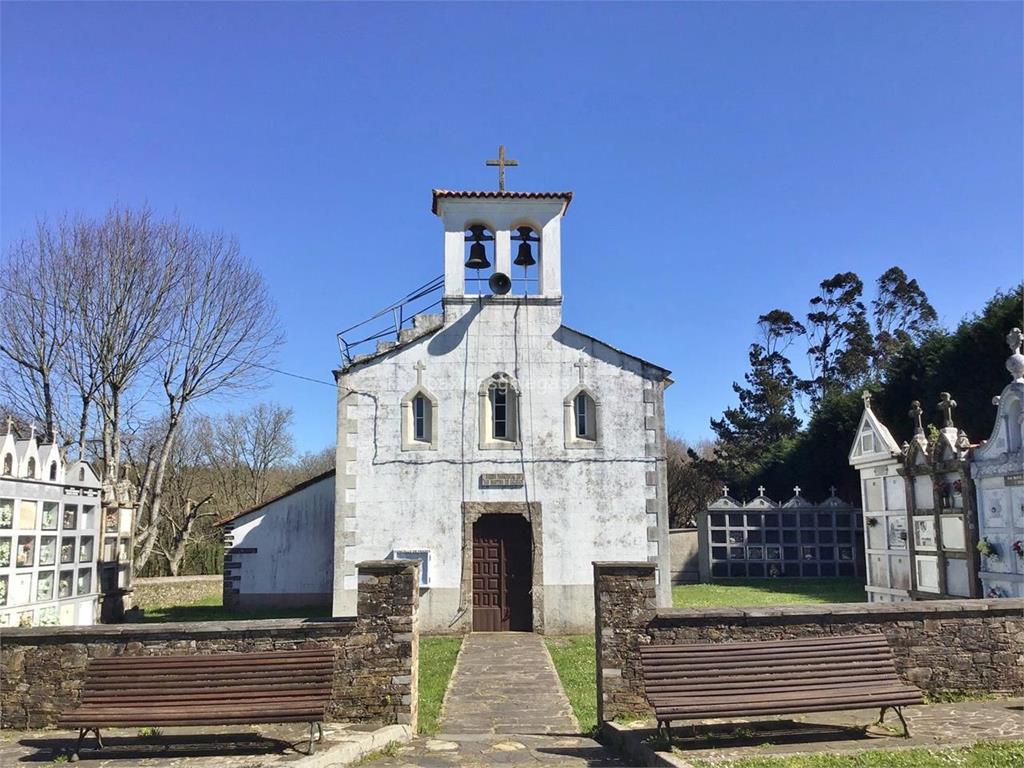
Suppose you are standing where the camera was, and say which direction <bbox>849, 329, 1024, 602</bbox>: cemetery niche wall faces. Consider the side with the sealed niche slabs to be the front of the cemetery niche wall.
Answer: facing the viewer and to the left of the viewer

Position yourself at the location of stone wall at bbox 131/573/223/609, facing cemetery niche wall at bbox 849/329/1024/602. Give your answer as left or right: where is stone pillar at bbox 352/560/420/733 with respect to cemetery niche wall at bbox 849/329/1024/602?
right

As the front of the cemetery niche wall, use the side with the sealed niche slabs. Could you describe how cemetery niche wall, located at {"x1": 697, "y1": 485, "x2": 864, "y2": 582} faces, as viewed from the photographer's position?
facing the viewer

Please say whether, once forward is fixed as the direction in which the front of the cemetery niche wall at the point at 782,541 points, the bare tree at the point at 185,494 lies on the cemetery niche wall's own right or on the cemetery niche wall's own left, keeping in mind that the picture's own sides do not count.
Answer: on the cemetery niche wall's own right

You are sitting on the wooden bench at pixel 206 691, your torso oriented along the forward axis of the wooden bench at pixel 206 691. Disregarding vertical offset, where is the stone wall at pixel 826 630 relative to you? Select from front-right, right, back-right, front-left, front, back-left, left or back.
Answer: left

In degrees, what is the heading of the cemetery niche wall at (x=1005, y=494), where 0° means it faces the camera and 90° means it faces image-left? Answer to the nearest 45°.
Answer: approximately 45°

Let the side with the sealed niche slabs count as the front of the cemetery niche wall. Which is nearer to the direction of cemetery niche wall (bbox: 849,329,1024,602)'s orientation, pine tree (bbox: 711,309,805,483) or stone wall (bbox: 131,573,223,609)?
the stone wall

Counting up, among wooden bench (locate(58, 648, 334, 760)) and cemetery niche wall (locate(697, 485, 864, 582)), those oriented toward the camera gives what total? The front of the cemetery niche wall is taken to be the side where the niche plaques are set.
2

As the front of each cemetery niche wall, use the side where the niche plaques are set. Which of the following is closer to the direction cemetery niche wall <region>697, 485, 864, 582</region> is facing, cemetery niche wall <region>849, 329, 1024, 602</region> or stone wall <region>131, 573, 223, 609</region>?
the cemetery niche wall

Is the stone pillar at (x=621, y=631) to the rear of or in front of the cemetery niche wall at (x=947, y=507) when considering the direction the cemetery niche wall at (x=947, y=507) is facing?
in front

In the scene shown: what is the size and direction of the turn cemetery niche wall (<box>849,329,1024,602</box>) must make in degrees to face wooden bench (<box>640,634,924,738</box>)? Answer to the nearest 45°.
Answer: approximately 45° to its left

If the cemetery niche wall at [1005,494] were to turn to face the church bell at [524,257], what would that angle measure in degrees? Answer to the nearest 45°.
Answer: approximately 45° to its right

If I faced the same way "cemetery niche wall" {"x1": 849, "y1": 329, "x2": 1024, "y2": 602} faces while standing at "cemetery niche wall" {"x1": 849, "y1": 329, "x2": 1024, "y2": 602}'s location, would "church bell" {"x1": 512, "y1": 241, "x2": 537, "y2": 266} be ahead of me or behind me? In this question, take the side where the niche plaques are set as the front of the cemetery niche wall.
ahead
